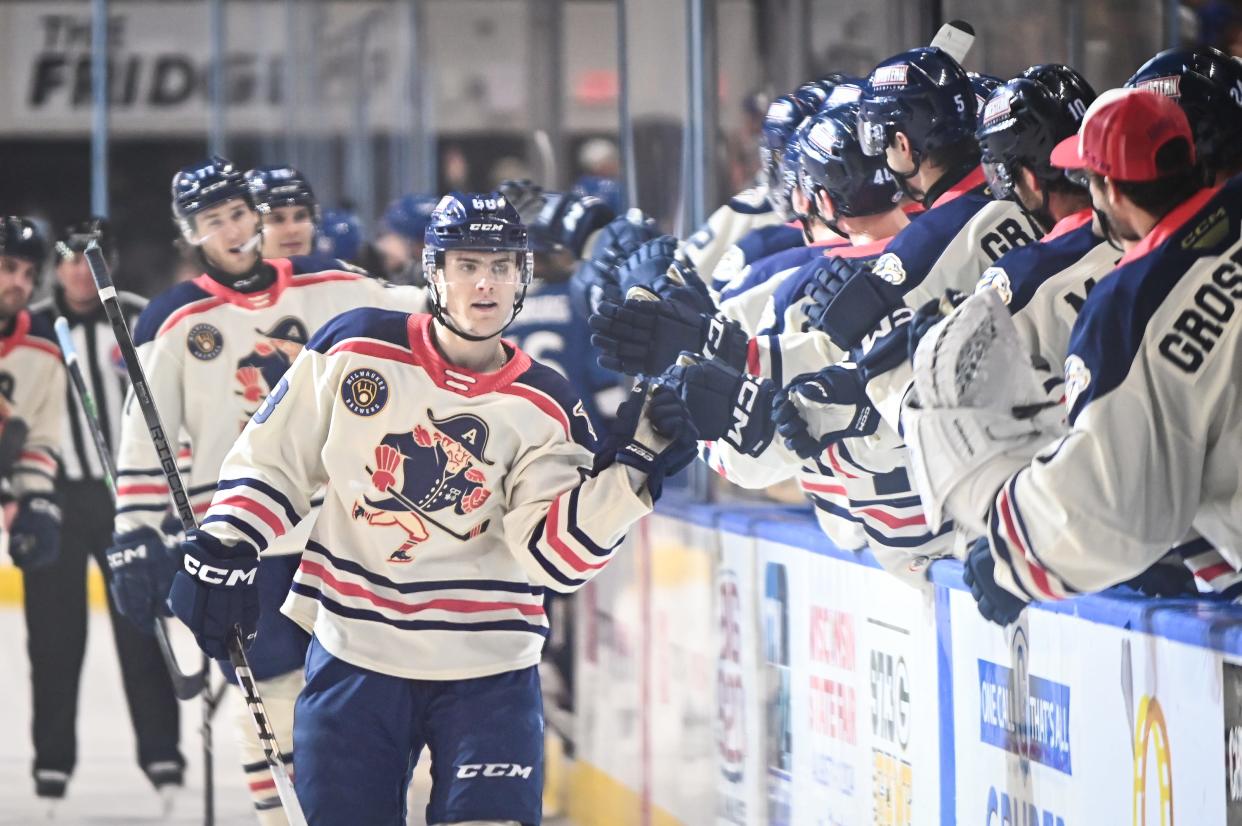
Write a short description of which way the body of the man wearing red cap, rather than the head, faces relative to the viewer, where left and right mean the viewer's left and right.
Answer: facing away from the viewer and to the left of the viewer

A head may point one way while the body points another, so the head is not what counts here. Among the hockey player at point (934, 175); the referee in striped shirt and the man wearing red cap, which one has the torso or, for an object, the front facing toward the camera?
the referee in striped shirt

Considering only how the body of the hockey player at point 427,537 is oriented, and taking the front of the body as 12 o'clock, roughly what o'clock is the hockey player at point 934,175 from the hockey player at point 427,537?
the hockey player at point 934,175 is roughly at 9 o'clock from the hockey player at point 427,537.

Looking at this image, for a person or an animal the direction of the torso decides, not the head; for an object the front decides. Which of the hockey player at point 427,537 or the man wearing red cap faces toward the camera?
the hockey player

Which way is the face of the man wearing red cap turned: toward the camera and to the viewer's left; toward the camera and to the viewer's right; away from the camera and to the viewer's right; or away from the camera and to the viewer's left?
away from the camera and to the viewer's left

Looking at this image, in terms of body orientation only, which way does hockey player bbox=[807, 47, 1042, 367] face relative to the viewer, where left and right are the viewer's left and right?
facing away from the viewer and to the left of the viewer

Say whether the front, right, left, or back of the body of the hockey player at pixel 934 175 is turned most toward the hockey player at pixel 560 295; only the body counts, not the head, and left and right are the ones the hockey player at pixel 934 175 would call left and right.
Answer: front

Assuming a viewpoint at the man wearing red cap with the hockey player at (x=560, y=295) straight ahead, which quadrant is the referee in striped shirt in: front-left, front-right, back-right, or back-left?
front-left

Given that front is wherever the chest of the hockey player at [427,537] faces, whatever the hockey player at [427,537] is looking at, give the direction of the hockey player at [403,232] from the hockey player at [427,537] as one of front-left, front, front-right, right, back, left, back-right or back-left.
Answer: back

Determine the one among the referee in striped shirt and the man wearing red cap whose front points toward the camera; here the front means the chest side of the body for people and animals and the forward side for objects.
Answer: the referee in striped shirt

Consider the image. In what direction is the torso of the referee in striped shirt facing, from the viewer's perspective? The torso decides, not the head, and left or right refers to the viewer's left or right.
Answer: facing the viewer
